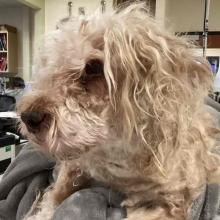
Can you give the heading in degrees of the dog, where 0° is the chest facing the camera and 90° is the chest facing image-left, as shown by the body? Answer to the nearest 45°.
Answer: approximately 45°
